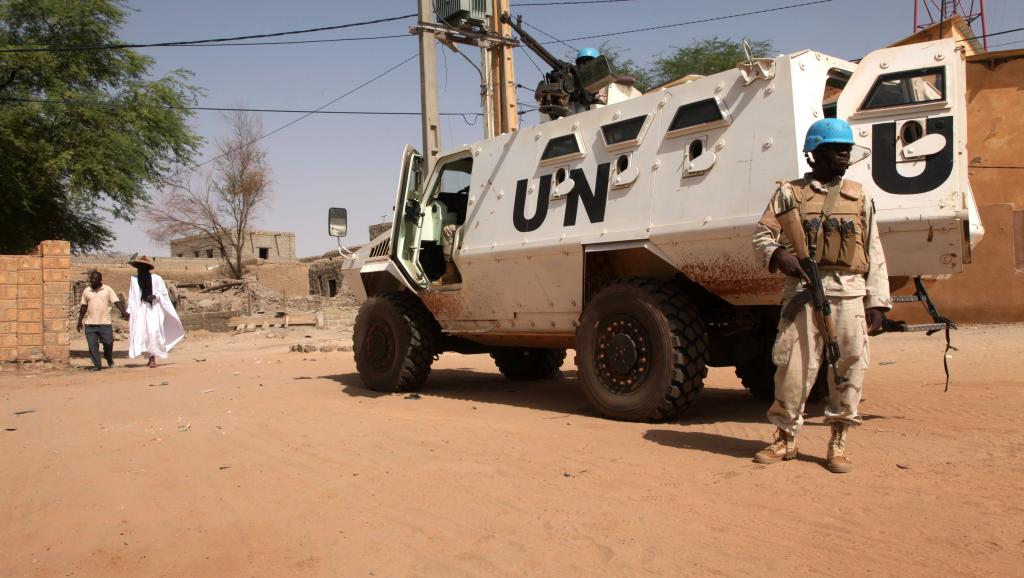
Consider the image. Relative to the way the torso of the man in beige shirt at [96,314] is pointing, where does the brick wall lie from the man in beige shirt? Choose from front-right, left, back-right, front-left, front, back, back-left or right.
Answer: back-right

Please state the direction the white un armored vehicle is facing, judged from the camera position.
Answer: facing away from the viewer and to the left of the viewer

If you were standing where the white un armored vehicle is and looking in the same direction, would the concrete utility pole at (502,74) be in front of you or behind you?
in front

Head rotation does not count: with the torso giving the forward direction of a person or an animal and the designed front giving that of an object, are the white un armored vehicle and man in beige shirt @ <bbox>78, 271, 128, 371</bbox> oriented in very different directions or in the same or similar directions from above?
very different directions

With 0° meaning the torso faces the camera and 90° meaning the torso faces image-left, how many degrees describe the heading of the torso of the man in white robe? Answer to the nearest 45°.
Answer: approximately 0°

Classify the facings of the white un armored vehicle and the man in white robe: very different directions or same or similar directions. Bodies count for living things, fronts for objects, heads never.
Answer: very different directions

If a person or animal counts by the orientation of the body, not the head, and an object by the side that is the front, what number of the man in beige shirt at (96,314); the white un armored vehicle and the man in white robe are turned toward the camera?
2

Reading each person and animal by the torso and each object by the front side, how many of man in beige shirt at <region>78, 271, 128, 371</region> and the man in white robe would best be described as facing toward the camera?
2

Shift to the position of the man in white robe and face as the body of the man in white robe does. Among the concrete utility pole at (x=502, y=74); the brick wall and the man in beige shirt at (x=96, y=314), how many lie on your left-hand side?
1
